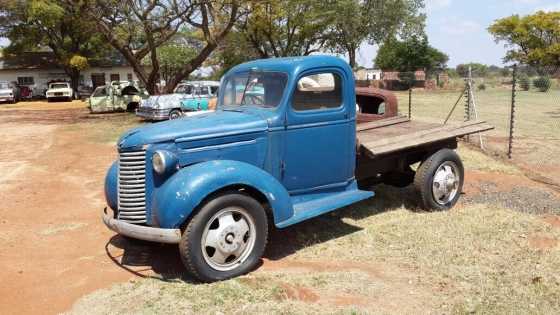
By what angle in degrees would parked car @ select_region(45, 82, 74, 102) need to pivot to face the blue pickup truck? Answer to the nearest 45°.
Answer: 0° — it already faces it

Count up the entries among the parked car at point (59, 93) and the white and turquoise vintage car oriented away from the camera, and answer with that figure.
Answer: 0

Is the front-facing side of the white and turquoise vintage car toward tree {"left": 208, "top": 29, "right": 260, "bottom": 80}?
no

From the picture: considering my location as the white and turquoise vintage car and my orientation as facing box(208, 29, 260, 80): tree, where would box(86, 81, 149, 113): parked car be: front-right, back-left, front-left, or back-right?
front-left

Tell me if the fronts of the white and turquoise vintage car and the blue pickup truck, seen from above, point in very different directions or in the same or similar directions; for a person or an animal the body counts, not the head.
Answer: same or similar directions

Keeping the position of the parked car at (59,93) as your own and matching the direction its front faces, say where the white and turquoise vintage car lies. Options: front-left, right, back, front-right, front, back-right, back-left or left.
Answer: front

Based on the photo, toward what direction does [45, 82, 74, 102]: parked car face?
toward the camera

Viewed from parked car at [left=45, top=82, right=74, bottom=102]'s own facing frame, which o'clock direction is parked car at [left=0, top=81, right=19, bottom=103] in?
parked car at [left=0, top=81, right=19, bottom=103] is roughly at 3 o'clock from parked car at [left=45, top=82, right=74, bottom=102].

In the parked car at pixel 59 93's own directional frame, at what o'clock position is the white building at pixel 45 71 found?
The white building is roughly at 6 o'clock from the parked car.

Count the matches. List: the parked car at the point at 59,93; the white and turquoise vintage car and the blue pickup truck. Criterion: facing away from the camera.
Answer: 0

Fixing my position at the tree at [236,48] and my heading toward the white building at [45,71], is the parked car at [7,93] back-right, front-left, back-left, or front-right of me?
front-left

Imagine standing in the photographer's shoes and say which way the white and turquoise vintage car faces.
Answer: facing the viewer and to the left of the viewer

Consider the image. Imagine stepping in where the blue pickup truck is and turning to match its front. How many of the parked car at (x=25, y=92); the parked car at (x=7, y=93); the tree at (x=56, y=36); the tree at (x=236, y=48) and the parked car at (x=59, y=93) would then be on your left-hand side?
0

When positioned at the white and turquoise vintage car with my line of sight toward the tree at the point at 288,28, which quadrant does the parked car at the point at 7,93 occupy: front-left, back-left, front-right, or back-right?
front-left
